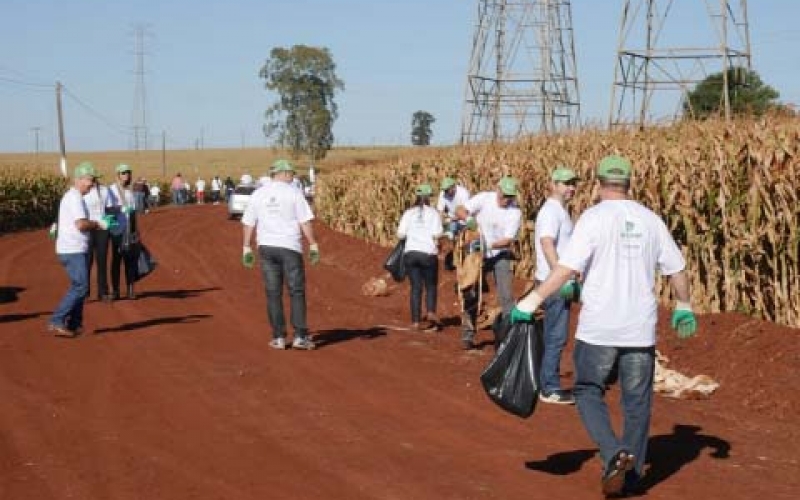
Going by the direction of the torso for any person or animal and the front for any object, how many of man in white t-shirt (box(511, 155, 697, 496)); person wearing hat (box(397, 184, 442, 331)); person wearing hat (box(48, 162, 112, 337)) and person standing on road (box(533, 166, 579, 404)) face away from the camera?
2

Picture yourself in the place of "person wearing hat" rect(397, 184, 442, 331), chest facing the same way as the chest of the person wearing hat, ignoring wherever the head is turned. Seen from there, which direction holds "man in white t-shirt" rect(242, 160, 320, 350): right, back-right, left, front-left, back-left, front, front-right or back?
back-left

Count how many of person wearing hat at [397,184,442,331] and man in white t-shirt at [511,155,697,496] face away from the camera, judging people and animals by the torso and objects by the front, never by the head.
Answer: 2

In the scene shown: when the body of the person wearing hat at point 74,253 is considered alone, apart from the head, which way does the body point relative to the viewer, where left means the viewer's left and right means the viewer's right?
facing to the right of the viewer

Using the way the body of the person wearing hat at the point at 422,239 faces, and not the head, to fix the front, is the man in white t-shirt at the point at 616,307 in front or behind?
behind

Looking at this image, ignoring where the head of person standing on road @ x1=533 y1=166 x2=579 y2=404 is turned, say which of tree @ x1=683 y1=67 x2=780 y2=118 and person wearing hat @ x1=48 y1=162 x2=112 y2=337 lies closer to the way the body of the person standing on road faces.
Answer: the tree

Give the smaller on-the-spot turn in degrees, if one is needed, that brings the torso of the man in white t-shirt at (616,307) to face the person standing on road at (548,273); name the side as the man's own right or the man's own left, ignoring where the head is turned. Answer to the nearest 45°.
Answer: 0° — they already face them

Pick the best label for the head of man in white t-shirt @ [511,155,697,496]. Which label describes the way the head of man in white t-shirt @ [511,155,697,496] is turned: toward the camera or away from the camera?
away from the camera

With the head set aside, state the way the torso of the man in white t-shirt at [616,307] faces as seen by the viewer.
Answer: away from the camera

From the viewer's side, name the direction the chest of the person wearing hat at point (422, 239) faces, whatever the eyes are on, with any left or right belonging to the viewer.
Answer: facing away from the viewer
